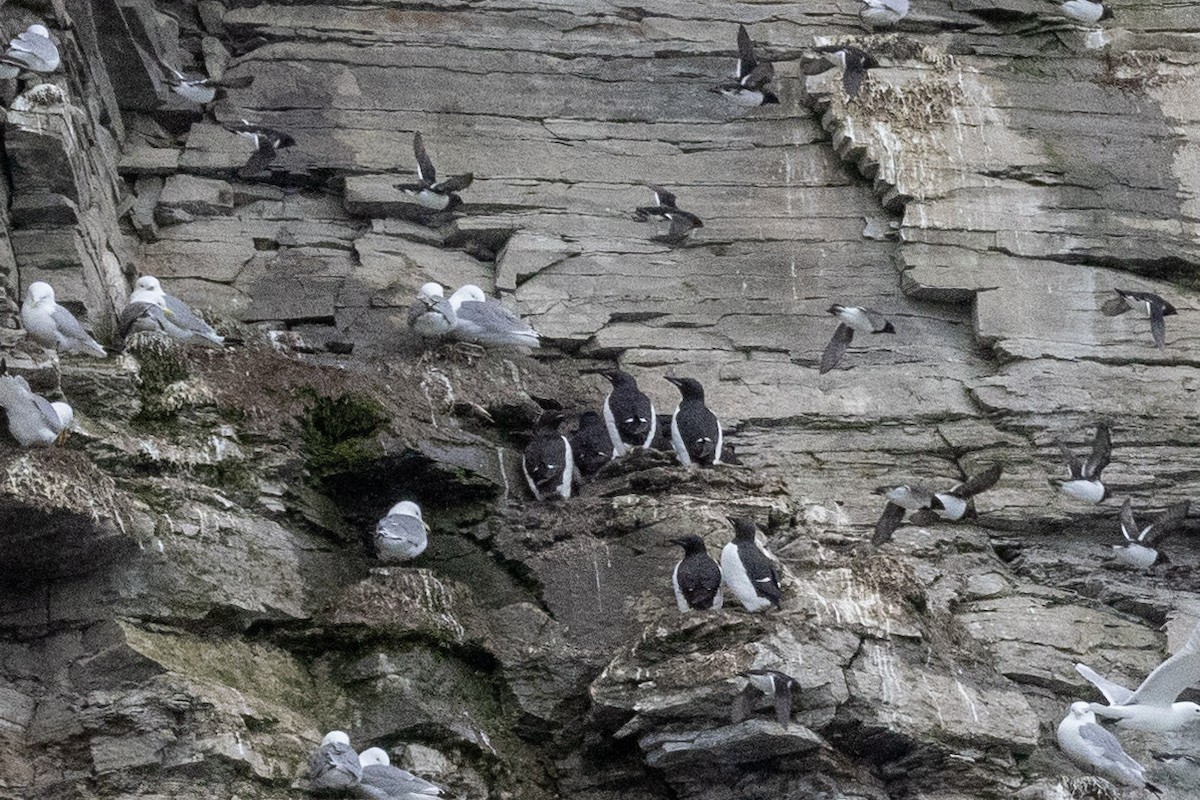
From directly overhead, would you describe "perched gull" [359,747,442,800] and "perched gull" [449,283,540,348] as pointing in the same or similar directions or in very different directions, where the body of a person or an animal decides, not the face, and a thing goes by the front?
same or similar directions

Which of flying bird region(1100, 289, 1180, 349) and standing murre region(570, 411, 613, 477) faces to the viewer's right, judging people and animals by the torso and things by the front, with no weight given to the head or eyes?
the flying bird

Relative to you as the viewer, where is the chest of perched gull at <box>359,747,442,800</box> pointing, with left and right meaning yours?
facing to the left of the viewer

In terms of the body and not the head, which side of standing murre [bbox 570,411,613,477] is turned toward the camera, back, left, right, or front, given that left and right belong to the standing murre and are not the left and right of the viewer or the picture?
back

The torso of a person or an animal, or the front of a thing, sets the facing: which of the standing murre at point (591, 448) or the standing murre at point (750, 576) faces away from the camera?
the standing murre at point (591, 448)

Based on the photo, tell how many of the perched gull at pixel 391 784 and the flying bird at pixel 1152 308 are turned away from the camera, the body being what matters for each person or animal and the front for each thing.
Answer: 0

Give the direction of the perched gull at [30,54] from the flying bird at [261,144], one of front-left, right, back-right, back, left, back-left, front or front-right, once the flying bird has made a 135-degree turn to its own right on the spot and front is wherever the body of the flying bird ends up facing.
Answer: front

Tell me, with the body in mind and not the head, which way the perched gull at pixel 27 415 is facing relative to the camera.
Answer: to the viewer's right
